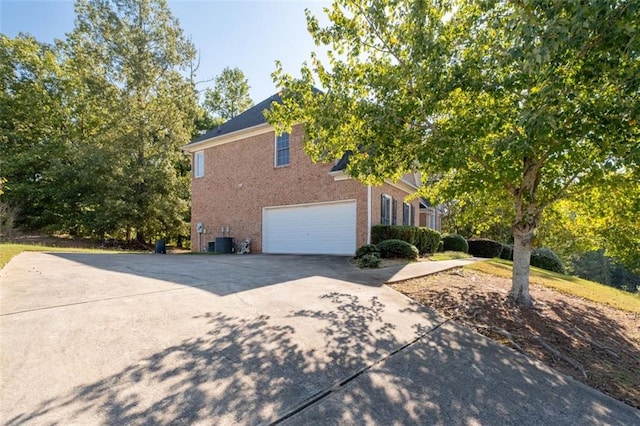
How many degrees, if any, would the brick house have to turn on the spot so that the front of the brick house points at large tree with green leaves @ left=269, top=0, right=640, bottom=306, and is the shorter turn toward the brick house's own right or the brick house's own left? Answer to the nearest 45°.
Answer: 0° — it already faces it

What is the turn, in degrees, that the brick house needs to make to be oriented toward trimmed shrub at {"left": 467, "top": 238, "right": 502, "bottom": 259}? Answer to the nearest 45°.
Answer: approximately 45° to its left

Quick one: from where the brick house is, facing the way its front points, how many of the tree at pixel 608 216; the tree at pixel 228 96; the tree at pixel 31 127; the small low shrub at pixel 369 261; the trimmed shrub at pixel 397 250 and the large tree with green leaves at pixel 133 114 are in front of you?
3

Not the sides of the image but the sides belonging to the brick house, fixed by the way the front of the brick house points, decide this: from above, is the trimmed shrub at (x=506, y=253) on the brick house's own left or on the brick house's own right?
on the brick house's own left

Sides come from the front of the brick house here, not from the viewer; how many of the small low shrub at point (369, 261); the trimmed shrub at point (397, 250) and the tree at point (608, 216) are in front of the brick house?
3

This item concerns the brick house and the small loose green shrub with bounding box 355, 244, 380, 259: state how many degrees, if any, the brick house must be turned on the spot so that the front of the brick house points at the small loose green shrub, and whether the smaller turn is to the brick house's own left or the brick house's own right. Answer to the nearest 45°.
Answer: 0° — it already faces it

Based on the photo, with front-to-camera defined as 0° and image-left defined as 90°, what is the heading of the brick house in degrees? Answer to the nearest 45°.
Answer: approximately 315°

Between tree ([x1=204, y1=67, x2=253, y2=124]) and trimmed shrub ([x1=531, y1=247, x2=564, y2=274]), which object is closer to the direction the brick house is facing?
the trimmed shrub

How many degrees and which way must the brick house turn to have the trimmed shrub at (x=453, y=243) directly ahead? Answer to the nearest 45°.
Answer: approximately 45° to its left

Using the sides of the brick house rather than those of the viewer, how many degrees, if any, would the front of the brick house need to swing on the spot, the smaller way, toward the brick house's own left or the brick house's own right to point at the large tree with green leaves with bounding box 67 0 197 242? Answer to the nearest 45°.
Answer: approximately 180°
